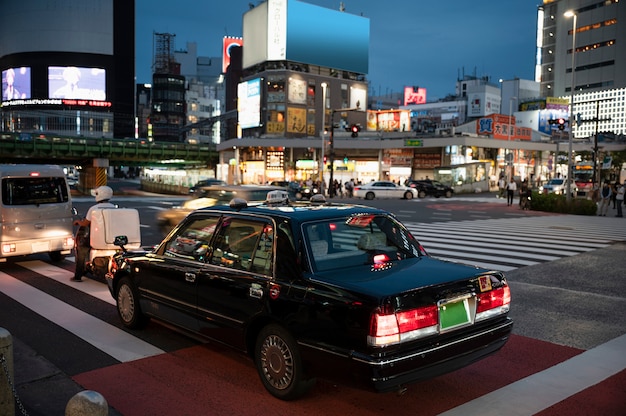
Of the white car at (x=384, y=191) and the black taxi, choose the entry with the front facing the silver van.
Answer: the black taxi

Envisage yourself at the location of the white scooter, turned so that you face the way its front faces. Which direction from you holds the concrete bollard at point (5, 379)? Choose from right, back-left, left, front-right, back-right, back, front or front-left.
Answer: back-left

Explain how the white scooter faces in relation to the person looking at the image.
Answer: facing away from the viewer and to the left of the viewer

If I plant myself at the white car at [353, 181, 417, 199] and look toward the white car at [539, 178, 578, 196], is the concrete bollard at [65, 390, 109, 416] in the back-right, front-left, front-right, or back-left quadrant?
back-right

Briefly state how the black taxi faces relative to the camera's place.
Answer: facing away from the viewer and to the left of the viewer

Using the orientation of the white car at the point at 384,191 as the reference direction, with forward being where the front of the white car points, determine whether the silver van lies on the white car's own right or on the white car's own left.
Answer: on the white car's own right

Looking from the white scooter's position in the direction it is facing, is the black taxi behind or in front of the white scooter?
behind

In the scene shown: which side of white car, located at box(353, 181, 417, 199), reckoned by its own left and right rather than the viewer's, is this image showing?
right
